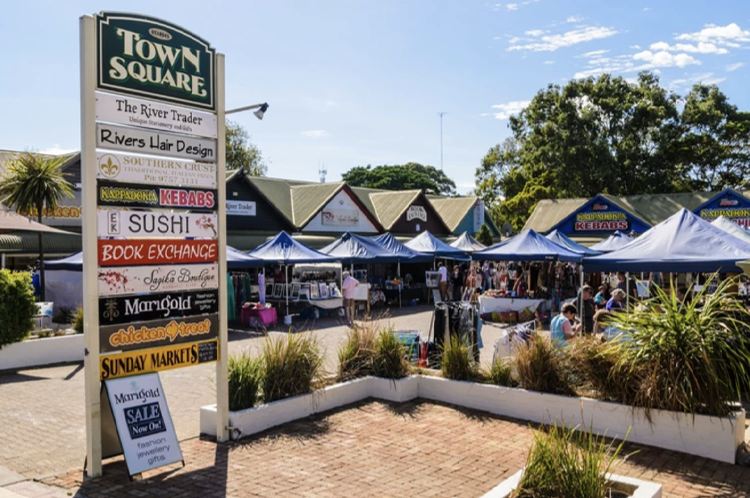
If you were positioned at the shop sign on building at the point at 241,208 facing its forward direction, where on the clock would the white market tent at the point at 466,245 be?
The white market tent is roughly at 9 o'clock from the shop sign on building.

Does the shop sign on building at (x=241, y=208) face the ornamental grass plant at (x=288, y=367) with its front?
yes

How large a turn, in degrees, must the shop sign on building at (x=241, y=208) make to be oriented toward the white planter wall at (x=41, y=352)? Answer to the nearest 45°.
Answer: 0° — it already faces it

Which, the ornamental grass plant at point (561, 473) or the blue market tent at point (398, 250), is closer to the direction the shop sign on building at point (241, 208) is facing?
the ornamental grass plant

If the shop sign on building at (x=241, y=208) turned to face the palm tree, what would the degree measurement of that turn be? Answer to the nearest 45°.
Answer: approximately 45° to its right

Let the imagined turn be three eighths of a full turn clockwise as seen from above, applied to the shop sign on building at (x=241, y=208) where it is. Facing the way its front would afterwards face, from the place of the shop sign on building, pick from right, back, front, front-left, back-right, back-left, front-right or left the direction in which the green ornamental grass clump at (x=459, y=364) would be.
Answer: back-left

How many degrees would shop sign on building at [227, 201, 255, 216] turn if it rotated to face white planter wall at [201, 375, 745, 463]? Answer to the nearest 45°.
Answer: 0° — it already faces it

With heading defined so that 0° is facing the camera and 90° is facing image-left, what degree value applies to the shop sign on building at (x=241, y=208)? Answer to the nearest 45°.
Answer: approximately 0°

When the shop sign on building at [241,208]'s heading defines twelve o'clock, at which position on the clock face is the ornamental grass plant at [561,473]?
The ornamental grass plant is roughly at 12 o'clock from the shop sign on building.

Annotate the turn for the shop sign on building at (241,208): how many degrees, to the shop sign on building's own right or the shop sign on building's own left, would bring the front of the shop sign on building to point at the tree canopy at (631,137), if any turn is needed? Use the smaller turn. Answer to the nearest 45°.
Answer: approximately 90° to the shop sign on building's own left

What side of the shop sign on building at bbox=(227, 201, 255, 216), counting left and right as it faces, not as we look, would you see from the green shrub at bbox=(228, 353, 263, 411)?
front

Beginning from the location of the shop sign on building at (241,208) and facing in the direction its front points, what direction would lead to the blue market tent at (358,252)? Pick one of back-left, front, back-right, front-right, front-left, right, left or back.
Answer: front-left

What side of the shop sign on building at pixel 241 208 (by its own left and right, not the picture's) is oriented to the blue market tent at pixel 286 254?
front
